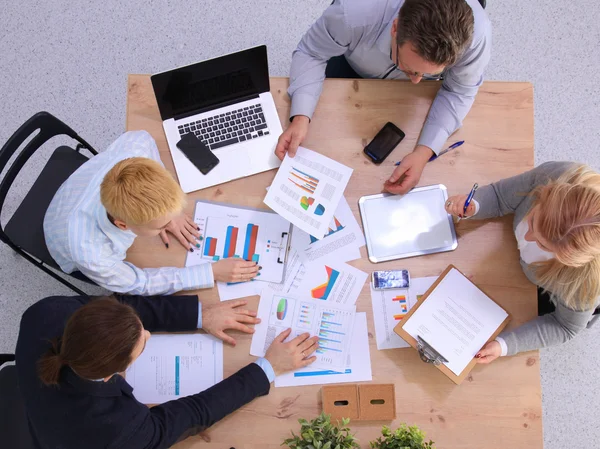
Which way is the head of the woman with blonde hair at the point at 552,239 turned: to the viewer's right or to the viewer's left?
to the viewer's left

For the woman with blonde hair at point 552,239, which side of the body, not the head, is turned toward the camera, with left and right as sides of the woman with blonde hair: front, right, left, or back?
left

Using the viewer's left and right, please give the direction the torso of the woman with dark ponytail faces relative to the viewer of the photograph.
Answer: facing to the right of the viewer
